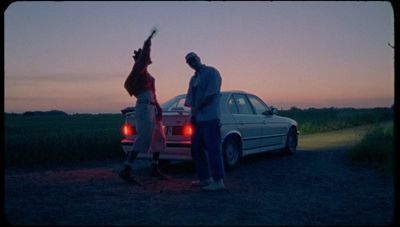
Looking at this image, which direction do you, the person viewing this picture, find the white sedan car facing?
facing away from the viewer and to the right of the viewer

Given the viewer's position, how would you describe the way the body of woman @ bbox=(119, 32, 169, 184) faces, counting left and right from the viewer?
facing to the right of the viewer

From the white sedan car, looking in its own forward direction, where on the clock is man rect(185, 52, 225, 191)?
The man is roughly at 5 o'clock from the white sedan car.

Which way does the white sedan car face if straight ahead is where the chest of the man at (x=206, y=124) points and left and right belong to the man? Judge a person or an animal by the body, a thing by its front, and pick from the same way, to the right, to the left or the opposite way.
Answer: the opposite way

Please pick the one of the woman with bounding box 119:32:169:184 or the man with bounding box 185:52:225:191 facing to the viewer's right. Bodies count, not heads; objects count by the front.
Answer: the woman with bounding box 119:32:169:184

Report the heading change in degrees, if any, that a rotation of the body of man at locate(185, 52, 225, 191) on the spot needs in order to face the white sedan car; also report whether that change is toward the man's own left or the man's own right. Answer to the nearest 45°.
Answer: approximately 135° to the man's own right

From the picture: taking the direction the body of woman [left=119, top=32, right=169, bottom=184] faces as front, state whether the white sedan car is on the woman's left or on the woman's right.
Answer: on the woman's left

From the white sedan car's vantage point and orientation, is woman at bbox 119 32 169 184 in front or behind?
behind

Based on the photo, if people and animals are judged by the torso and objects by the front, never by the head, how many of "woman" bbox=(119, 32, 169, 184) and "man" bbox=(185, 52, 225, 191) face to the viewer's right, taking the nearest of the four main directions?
1

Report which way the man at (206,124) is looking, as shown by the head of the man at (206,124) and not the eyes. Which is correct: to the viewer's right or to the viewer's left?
to the viewer's left
